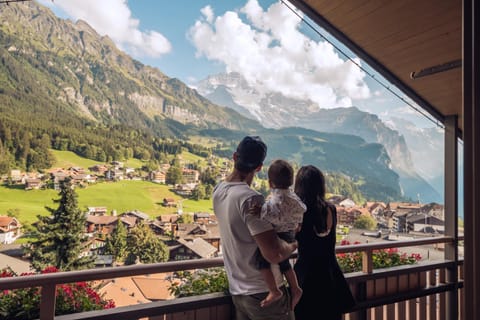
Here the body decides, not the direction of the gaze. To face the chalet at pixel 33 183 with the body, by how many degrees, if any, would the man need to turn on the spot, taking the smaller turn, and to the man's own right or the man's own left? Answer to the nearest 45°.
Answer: approximately 90° to the man's own left

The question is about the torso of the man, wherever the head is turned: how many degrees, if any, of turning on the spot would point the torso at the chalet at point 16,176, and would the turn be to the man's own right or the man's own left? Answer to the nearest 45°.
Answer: approximately 90° to the man's own left

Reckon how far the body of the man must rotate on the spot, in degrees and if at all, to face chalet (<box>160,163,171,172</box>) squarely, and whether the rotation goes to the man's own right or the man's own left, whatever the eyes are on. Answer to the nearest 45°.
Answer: approximately 45° to the man's own left

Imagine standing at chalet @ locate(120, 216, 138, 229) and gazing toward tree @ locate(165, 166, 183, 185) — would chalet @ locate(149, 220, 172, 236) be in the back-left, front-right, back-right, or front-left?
back-right

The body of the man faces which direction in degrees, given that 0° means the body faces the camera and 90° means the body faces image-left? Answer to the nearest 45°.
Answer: approximately 225°

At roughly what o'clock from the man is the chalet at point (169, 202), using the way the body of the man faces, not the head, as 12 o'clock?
The chalet is roughly at 10 o'clock from the man.

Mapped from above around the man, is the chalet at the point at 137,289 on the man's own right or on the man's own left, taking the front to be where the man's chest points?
on the man's own left

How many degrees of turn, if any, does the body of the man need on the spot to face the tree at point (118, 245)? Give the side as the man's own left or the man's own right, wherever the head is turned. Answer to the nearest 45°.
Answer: approximately 90° to the man's own left

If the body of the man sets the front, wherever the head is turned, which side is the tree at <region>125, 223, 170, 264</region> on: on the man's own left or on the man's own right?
on the man's own left

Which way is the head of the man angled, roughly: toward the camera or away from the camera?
away from the camera
